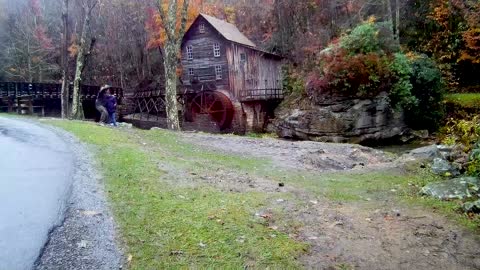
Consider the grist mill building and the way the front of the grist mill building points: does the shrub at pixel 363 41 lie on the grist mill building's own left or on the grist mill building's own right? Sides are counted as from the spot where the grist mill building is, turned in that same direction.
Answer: on the grist mill building's own left

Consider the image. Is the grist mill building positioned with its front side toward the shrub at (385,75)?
no

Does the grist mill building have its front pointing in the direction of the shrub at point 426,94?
no

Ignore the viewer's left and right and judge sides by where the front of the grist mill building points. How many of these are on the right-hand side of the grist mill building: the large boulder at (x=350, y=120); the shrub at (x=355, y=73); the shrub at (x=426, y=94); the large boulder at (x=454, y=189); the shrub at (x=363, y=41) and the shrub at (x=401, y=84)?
0

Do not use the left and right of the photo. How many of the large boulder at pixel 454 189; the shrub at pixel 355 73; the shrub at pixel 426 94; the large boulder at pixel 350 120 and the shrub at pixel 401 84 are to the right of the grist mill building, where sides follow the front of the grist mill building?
0

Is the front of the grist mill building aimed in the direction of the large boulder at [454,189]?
no

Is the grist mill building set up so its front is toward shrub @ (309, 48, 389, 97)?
no

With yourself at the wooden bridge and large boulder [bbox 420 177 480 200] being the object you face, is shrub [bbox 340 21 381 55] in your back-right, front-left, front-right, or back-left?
front-left

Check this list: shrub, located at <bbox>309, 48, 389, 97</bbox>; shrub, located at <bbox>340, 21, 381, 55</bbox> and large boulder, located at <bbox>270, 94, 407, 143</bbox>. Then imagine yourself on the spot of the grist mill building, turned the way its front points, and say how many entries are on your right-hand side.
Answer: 0

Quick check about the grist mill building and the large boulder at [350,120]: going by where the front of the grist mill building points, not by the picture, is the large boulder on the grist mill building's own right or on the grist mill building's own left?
on the grist mill building's own left
